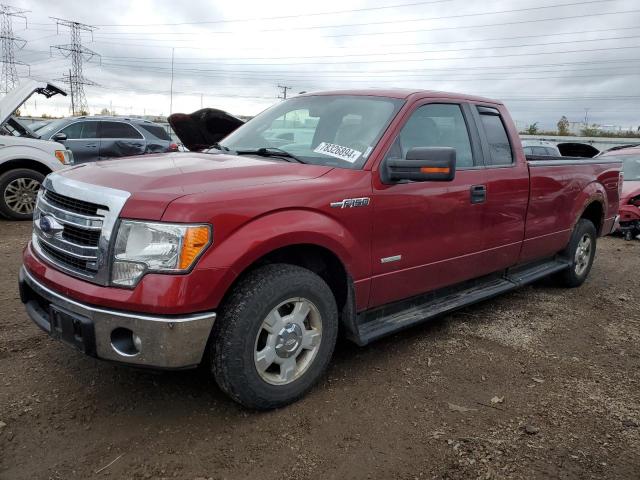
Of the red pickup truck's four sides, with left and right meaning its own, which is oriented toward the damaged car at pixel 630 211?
back

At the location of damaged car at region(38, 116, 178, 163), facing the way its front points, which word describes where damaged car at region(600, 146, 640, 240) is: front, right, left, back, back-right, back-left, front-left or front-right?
back-left

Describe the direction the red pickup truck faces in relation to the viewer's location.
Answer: facing the viewer and to the left of the viewer

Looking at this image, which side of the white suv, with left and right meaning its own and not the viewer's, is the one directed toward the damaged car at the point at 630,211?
front

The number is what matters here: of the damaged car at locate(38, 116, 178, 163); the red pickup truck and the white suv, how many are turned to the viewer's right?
1

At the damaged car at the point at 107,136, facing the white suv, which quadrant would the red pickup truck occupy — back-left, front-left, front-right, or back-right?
front-left

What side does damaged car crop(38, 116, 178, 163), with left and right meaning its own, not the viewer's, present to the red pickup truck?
left

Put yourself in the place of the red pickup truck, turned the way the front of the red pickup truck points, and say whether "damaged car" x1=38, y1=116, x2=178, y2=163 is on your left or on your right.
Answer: on your right

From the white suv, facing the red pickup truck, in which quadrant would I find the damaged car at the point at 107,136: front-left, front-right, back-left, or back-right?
back-left

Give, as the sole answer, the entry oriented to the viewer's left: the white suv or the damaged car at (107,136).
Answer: the damaged car

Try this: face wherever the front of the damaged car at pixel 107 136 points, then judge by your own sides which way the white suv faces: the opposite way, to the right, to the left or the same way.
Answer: the opposite way

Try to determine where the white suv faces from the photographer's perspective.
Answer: facing to the right of the viewer

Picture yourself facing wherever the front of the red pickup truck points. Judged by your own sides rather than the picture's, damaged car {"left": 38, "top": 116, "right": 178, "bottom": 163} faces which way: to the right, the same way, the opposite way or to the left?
the same way

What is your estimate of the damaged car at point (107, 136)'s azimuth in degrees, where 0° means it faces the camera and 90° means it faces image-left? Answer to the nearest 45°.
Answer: approximately 90°

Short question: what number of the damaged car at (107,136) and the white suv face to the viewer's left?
1
